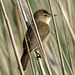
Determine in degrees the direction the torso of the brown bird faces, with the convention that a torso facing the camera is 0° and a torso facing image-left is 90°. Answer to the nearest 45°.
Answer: approximately 270°
